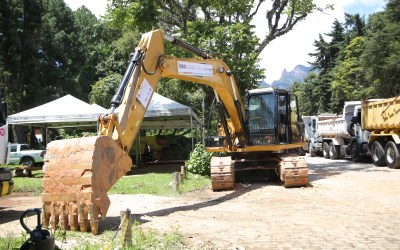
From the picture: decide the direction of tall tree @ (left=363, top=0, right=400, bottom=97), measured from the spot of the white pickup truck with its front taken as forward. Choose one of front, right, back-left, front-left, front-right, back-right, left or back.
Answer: back

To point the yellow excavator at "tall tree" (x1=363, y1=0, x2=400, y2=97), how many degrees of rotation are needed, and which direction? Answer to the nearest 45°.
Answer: approximately 180°

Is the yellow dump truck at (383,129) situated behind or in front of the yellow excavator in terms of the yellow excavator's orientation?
behind

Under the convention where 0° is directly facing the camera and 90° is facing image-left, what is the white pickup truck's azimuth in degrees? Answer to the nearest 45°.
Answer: approximately 90°

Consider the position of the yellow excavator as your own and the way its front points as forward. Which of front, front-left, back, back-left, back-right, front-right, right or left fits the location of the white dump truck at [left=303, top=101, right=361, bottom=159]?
back

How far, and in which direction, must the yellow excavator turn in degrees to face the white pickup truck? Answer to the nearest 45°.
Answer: approximately 90° to its right

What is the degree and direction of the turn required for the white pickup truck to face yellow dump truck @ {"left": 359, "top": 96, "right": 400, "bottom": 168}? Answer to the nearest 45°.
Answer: approximately 135° to its left
